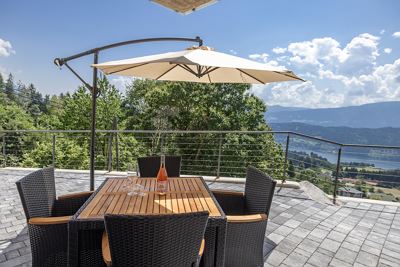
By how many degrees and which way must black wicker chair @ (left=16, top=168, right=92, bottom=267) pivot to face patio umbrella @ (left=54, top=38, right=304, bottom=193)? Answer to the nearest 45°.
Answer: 0° — it already faces it

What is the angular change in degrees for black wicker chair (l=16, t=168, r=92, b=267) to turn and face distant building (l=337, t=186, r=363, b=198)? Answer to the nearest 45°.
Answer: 0° — it already faces it

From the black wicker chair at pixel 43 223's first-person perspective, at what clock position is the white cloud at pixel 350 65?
The white cloud is roughly at 11 o'clock from the black wicker chair.

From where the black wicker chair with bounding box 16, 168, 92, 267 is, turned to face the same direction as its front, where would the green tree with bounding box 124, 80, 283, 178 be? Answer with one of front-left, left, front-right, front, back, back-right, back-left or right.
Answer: front-left

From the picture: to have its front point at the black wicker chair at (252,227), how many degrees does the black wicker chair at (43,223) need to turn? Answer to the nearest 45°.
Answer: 0° — it already faces it

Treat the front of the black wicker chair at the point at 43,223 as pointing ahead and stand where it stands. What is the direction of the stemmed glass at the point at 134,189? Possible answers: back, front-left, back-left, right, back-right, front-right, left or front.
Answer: front

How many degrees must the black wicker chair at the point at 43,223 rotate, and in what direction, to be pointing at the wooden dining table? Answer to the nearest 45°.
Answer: approximately 45° to its right

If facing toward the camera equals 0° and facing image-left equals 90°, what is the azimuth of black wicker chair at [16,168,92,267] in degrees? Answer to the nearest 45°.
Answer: approximately 270°
